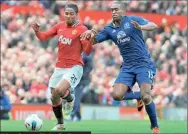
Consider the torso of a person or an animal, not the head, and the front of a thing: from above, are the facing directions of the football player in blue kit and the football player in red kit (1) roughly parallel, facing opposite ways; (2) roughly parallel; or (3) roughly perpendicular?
roughly parallel

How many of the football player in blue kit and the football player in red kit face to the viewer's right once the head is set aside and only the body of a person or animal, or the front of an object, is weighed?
0

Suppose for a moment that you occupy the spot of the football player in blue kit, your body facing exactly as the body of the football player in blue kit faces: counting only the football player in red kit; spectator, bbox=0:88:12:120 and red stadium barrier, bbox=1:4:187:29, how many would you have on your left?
0

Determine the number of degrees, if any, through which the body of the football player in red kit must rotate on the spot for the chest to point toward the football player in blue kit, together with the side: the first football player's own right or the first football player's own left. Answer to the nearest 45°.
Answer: approximately 90° to the first football player's own left

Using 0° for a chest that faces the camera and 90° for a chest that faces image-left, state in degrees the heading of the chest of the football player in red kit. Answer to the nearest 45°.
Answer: approximately 45°
